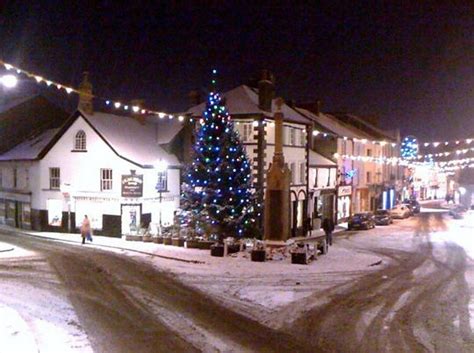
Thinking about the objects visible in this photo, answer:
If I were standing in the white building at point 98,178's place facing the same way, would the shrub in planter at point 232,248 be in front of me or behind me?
in front

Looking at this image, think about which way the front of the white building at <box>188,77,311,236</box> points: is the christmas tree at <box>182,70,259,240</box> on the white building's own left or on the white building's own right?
on the white building's own right

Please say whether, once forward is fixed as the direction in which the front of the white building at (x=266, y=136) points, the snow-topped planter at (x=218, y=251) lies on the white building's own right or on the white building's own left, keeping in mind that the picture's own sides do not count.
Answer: on the white building's own right

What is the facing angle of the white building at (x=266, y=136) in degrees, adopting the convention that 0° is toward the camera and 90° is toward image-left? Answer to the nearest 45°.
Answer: approximately 315°

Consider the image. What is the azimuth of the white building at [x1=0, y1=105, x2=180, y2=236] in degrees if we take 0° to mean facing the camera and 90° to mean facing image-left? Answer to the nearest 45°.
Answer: approximately 0°

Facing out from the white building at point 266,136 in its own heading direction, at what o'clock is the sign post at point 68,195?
The sign post is roughly at 4 o'clock from the white building.

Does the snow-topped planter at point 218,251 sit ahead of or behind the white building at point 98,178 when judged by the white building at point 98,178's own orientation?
ahead

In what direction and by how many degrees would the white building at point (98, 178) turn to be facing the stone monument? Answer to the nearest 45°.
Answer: approximately 45° to its left
